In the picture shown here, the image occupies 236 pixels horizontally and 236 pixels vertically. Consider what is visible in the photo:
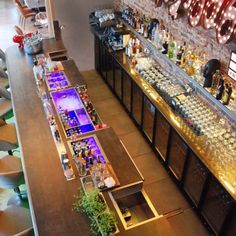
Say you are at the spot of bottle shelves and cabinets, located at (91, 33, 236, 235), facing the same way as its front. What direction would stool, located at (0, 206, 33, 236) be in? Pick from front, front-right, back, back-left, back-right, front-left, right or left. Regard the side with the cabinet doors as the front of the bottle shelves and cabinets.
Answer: front

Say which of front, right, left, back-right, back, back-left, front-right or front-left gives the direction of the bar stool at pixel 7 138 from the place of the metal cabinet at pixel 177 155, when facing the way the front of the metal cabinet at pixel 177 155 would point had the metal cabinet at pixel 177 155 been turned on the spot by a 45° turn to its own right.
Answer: front

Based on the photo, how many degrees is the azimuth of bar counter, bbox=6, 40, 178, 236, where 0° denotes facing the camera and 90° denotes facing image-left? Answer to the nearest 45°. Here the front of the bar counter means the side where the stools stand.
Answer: approximately 90°

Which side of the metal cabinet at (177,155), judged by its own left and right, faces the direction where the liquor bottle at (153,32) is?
right

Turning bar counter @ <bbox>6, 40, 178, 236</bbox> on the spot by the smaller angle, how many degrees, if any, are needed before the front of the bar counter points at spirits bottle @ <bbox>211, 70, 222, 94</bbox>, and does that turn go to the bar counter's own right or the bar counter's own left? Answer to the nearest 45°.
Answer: approximately 180°

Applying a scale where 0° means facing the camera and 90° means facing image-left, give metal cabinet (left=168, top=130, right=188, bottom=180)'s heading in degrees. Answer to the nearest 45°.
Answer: approximately 45°

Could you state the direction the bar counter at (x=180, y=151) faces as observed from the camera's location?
facing the viewer and to the left of the viewer

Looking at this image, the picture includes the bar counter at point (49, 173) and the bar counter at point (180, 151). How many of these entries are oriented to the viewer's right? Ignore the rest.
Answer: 0

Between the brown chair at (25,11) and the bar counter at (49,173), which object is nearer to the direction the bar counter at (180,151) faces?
the bar counter

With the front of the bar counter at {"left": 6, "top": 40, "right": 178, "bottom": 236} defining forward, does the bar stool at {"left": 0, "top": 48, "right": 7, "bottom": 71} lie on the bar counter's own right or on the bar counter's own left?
on the bar counter's own right

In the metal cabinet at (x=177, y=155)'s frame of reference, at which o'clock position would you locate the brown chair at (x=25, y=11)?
The brown chair is roughly at 3 o'clock from the metal cabinet.

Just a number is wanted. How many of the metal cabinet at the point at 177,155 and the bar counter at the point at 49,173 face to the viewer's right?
0

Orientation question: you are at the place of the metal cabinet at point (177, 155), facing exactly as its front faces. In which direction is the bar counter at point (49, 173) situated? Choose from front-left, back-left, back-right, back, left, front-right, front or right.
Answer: front

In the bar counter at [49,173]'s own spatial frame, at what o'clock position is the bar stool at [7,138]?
The bar stool is roughly at 2 o'clock from the bar counter.

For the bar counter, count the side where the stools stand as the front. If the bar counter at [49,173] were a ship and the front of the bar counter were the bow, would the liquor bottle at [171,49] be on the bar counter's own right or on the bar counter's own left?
on the bar counter's own right

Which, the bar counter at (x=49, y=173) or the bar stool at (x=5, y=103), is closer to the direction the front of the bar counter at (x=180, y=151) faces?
the bar counter
